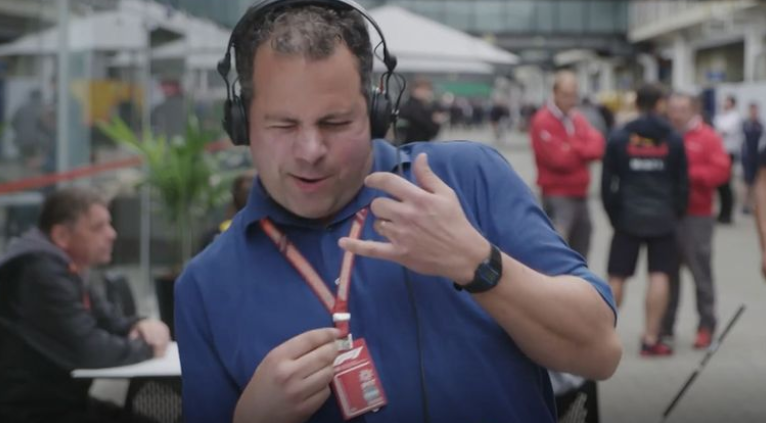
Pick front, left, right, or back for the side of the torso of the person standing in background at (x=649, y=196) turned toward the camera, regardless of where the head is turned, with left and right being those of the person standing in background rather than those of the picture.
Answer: back

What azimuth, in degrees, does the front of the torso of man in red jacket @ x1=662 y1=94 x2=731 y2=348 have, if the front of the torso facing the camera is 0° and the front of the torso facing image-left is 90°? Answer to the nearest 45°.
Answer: approximately 45°

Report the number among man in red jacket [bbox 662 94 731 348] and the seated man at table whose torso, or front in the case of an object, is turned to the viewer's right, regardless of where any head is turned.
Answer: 1

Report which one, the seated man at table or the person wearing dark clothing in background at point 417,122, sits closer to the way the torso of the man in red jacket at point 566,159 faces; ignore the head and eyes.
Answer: the seated man at table

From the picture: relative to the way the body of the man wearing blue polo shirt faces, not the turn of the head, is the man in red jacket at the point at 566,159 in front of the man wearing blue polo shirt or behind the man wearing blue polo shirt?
behind

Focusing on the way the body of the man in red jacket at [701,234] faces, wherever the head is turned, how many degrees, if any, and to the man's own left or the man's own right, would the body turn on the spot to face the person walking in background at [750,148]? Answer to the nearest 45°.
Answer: approximately 135° to the man's own right

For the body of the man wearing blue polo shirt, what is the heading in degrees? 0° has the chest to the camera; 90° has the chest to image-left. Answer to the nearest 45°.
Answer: approximately 0°

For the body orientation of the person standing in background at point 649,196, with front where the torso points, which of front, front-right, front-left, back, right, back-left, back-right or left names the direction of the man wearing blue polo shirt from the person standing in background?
back

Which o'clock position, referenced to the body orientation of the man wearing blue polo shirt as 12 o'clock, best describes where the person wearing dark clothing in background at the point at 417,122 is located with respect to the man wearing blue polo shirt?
The person wearing dark clothing in background is roughly at 6 o'clock from the man wearing blue polo shirt.

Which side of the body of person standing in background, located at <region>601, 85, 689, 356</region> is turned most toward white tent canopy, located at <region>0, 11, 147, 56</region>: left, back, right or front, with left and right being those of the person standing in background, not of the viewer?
left

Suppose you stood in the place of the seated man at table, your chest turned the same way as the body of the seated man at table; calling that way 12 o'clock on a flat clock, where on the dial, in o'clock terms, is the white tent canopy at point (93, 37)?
The white tent canopy is roughly at 9 o'clock from the seated man at table.

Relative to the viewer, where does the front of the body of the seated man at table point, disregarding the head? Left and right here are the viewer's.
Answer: facing to the right of the viewer

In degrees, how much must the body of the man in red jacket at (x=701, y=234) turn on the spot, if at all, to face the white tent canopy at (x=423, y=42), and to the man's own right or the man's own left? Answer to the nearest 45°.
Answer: approximately 90° to the man's own right

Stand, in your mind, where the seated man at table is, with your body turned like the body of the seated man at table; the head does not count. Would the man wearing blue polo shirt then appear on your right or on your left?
on your right
